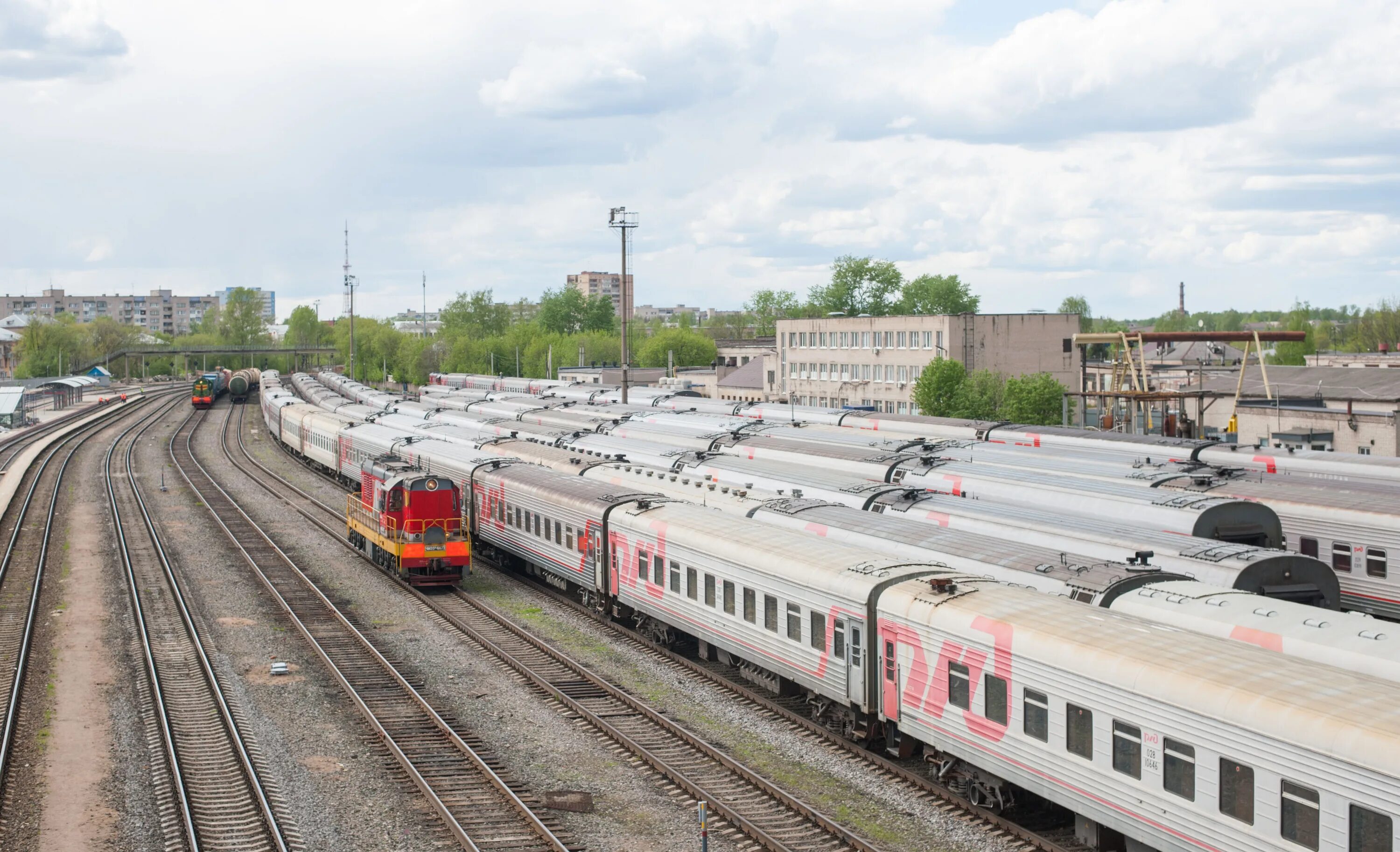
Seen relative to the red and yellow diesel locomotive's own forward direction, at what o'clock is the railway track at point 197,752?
The railway track is roughly at 2 o'clock from the red and yellow diesel locomotive.

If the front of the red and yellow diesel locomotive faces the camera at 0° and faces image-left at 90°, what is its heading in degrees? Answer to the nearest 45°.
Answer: approximately 315°

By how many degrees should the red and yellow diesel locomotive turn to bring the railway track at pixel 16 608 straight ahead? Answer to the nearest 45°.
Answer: approximately 135° to its right
